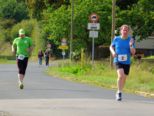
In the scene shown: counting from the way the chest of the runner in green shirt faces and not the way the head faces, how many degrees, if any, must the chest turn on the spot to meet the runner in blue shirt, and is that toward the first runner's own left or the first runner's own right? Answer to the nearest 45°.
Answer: approximately 45° to the first runner's own left

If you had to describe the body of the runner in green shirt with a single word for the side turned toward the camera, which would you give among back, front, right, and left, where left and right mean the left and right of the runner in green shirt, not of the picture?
front

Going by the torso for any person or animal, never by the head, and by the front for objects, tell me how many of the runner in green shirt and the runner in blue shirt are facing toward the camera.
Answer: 2

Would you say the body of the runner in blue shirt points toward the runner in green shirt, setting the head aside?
no

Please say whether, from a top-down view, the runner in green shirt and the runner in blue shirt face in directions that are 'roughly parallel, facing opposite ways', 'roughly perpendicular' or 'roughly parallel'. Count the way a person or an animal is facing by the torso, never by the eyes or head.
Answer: roughly parallel

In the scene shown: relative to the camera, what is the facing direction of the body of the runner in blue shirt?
toward the camera
